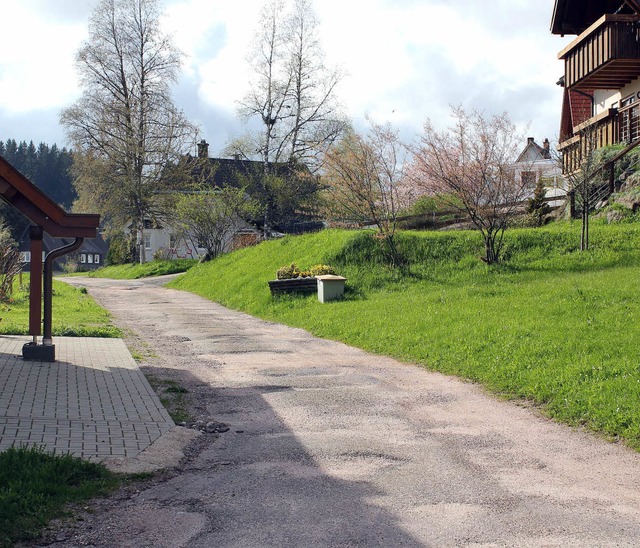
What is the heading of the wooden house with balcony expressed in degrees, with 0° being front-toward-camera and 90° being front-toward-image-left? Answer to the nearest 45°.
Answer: approximately 45°

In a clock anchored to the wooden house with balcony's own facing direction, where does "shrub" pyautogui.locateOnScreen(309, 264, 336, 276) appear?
The shrub is roughly at 12 o'clock from the wooden house with balcony.

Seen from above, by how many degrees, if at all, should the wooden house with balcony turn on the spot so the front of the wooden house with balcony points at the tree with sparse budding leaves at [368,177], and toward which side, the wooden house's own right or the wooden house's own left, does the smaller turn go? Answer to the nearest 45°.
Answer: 0° — it already faces it

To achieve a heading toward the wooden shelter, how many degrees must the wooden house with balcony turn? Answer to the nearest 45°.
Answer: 0° — it already faces it

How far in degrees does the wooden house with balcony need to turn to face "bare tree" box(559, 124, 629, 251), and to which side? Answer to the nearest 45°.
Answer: approximately 45° to its left

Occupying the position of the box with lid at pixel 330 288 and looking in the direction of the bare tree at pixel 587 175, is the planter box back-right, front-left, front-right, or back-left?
back-left

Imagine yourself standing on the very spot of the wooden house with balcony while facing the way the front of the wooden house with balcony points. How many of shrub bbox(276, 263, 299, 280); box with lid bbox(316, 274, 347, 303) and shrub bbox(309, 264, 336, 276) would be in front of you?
3

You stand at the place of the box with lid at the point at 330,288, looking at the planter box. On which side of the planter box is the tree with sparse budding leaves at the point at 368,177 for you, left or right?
right

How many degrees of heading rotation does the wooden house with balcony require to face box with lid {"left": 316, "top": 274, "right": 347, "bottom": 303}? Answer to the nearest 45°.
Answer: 0° — it already faces it

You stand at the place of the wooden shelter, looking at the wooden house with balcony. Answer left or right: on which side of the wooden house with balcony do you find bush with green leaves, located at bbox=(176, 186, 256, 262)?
left

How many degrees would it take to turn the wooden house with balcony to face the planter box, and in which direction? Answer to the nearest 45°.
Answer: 0° — it already faces it

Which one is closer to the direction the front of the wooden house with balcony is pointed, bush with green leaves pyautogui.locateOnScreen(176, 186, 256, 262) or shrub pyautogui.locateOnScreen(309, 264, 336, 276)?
the shrub
